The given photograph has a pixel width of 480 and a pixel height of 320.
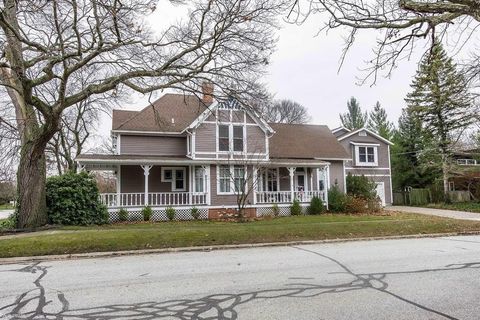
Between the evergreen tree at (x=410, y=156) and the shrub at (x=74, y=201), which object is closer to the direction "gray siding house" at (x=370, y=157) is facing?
the shrub

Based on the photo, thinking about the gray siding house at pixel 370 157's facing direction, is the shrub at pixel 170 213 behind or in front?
in front

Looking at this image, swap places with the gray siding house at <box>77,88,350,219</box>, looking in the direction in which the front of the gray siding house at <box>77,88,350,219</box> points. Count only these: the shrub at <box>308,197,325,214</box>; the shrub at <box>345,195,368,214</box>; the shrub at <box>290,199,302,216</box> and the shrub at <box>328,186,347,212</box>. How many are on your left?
4

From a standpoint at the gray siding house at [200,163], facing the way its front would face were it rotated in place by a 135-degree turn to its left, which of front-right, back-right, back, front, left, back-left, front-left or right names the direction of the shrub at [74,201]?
back

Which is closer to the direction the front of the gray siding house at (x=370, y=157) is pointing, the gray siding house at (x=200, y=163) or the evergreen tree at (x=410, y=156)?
the gray siding house

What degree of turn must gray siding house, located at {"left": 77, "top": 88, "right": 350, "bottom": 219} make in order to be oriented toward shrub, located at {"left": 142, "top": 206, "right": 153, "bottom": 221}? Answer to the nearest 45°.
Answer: approximately 45° to its right

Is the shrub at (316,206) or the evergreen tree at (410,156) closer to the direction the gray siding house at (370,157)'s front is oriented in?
the shrub

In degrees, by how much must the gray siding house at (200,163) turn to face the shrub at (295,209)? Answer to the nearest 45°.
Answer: approximately 90° to its left

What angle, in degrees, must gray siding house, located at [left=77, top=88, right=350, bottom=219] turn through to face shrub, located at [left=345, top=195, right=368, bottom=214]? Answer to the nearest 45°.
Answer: approximately 90° to its left

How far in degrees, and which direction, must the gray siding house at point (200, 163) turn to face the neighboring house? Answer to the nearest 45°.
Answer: approximately 90° to its left

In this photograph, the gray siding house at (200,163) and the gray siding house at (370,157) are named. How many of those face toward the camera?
2

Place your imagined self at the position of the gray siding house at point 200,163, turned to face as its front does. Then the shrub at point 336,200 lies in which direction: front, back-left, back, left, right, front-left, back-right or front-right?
left
